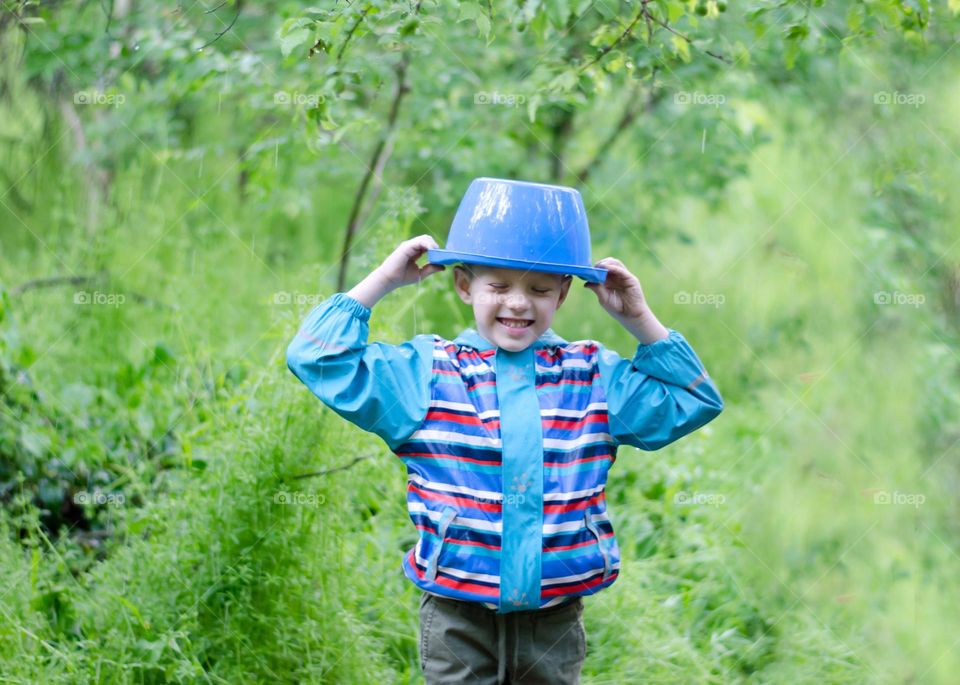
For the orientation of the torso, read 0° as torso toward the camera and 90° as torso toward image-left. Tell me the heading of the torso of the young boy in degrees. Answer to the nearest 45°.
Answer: approximately 0°
